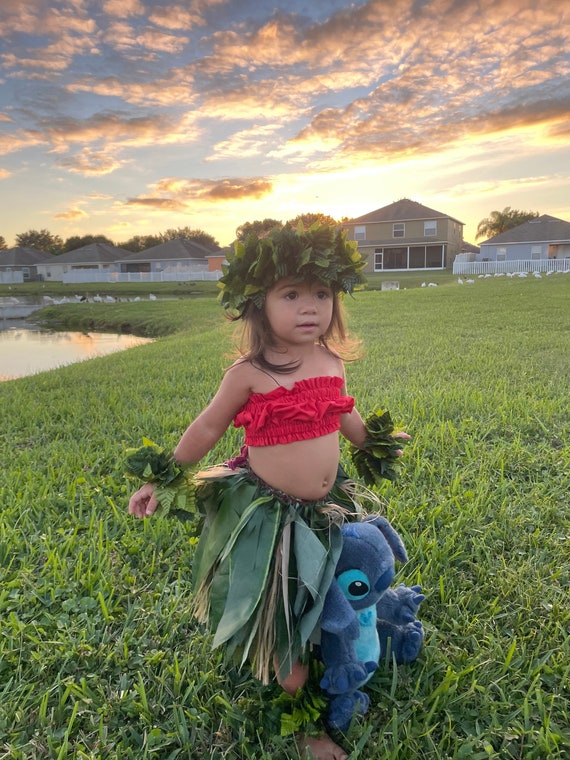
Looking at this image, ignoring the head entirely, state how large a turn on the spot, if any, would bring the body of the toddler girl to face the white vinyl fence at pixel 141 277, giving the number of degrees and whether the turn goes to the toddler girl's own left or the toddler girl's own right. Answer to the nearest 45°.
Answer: approximately 135° to the toddler girl's own left

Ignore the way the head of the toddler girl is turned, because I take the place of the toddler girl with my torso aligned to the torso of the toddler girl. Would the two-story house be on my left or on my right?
on my left

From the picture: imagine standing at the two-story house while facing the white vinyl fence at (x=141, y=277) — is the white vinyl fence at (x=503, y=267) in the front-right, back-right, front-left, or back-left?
back-left

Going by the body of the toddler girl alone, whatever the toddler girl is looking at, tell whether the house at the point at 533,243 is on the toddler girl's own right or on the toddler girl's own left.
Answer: on the toddler girl's own left

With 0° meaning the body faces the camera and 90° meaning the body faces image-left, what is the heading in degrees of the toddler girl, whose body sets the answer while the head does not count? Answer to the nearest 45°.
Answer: approximately 315°

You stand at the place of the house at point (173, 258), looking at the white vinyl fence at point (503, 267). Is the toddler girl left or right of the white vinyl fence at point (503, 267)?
right
